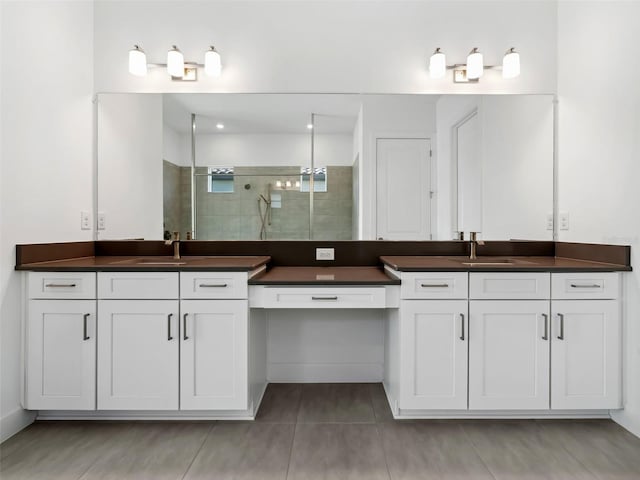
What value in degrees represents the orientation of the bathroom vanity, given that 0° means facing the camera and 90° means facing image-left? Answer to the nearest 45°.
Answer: approximately 0°

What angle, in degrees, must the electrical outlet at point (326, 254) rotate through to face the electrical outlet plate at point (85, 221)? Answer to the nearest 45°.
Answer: approximately 90° to its right

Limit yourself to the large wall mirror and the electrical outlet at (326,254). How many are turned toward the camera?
2

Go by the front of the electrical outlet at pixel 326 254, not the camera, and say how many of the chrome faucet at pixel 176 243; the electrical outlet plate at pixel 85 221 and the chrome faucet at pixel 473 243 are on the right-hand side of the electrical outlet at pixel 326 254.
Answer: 2
